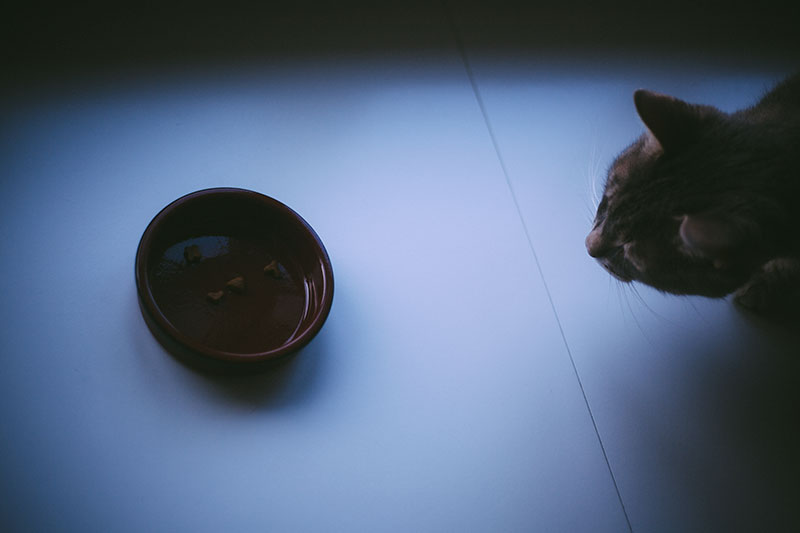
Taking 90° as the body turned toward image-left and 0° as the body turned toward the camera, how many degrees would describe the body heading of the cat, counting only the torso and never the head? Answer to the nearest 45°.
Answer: approximately 90°

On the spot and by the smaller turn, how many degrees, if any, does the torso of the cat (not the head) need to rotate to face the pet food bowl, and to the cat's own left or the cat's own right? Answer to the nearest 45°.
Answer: approximately 45° to the cat's own left

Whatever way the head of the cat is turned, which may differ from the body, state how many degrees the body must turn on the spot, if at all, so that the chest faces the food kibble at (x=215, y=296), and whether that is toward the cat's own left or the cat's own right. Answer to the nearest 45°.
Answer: approximately 45° to the cat's own left

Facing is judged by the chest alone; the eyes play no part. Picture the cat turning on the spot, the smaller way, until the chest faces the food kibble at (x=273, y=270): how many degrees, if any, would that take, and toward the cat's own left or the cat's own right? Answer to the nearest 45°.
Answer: approximately 45° to the cat's own left

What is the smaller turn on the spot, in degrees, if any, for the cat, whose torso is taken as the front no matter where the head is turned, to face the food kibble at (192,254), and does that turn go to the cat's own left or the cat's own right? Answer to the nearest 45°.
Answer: approximately 45° to the cat's own left

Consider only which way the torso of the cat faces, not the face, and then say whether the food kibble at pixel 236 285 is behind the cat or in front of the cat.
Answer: in front
